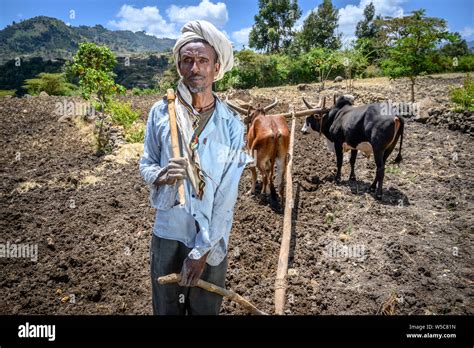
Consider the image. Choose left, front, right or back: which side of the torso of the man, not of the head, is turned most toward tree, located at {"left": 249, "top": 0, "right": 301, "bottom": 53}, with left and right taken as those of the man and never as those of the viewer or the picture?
back

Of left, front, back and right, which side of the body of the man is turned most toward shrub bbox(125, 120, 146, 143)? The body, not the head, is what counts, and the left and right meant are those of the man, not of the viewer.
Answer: back
